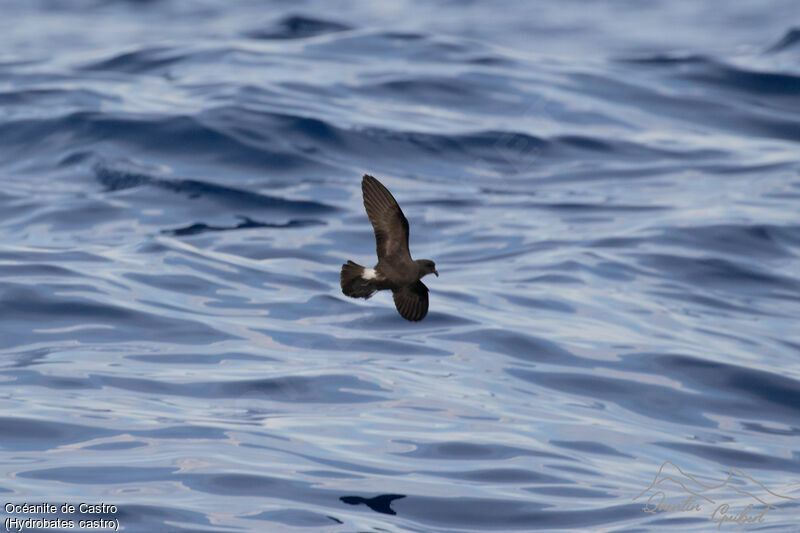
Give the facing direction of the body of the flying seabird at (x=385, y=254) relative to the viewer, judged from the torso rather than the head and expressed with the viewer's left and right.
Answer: facing to the right of the viewer
